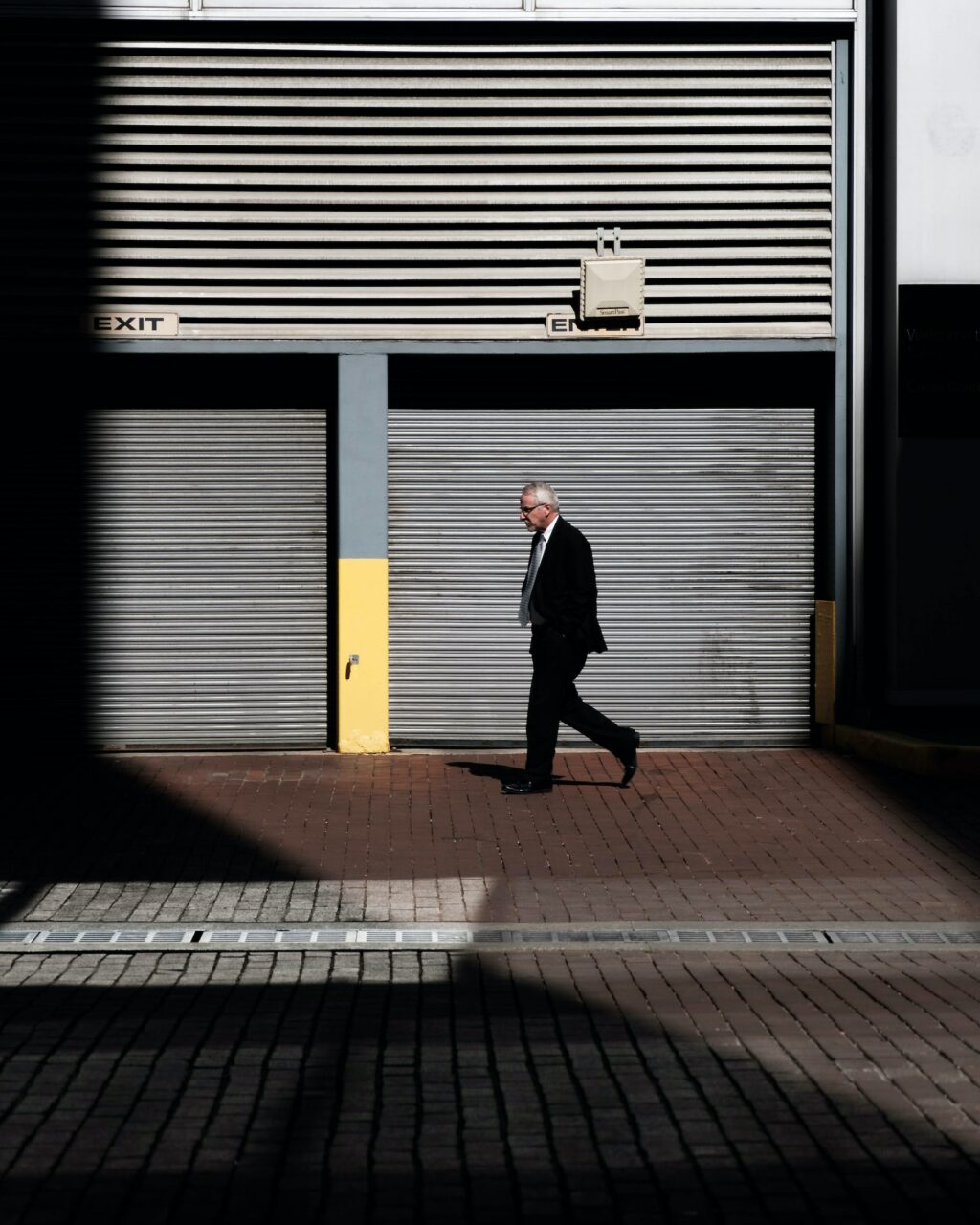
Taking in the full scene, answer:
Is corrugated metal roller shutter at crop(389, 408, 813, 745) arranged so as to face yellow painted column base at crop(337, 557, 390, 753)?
no

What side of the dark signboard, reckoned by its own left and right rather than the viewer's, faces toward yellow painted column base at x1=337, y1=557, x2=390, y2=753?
right

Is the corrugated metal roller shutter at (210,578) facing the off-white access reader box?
no

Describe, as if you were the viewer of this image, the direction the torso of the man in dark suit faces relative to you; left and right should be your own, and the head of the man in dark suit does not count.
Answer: facing to the left of the viewer

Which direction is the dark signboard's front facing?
toward the camera

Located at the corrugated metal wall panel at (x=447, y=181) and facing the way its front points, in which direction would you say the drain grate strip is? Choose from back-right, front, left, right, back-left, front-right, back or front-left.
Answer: front

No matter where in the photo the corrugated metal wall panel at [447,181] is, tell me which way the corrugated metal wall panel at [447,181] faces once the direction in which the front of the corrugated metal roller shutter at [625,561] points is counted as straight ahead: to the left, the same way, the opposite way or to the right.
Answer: the same way

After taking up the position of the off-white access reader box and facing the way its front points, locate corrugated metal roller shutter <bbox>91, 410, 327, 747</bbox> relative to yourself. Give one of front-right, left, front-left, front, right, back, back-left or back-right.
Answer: right

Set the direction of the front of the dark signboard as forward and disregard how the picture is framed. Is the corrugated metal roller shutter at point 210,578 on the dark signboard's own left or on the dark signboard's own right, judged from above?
on the dark signboard's own right

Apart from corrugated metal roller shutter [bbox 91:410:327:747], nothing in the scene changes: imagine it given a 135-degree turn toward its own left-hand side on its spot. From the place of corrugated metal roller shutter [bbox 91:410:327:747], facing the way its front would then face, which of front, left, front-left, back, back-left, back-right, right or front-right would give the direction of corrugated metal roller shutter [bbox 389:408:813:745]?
front-right

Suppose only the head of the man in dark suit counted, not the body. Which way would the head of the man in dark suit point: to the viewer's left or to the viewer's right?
to the viewer's left

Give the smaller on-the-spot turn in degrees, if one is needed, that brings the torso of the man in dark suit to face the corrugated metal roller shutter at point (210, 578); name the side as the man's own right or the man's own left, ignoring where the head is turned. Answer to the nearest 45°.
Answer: approximately 45° to the man's own right

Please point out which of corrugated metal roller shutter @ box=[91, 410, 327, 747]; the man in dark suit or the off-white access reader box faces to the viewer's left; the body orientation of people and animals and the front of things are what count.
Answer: the man in dark suit

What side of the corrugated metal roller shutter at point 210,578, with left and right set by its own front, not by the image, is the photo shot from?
front

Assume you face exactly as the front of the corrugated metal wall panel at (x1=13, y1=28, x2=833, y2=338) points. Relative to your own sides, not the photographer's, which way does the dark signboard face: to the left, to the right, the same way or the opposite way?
the same way

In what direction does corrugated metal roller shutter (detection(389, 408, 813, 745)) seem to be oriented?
toward the camera

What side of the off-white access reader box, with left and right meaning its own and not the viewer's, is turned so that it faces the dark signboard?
left

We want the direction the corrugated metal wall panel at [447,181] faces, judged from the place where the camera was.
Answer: facing the viewer
